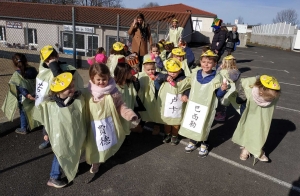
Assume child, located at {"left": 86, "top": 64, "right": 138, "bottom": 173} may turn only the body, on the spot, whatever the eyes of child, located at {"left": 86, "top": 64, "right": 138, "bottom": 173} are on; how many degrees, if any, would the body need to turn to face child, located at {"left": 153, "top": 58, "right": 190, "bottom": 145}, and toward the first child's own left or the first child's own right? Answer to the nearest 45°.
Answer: approximately 135° to the first child's own left

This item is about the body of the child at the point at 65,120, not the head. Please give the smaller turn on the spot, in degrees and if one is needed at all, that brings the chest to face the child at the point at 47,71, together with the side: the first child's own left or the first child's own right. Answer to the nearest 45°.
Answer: approximately 135° to the first child's own left

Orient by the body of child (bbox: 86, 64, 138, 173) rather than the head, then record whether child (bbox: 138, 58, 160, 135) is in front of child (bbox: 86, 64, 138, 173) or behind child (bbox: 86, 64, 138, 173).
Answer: behind

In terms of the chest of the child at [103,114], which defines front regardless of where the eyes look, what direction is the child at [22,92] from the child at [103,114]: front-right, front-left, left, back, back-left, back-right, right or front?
back-right

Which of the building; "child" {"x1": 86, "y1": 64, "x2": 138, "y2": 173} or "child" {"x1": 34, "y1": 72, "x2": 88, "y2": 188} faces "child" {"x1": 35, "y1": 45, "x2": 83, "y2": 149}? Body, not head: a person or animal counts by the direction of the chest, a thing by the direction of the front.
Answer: the building
